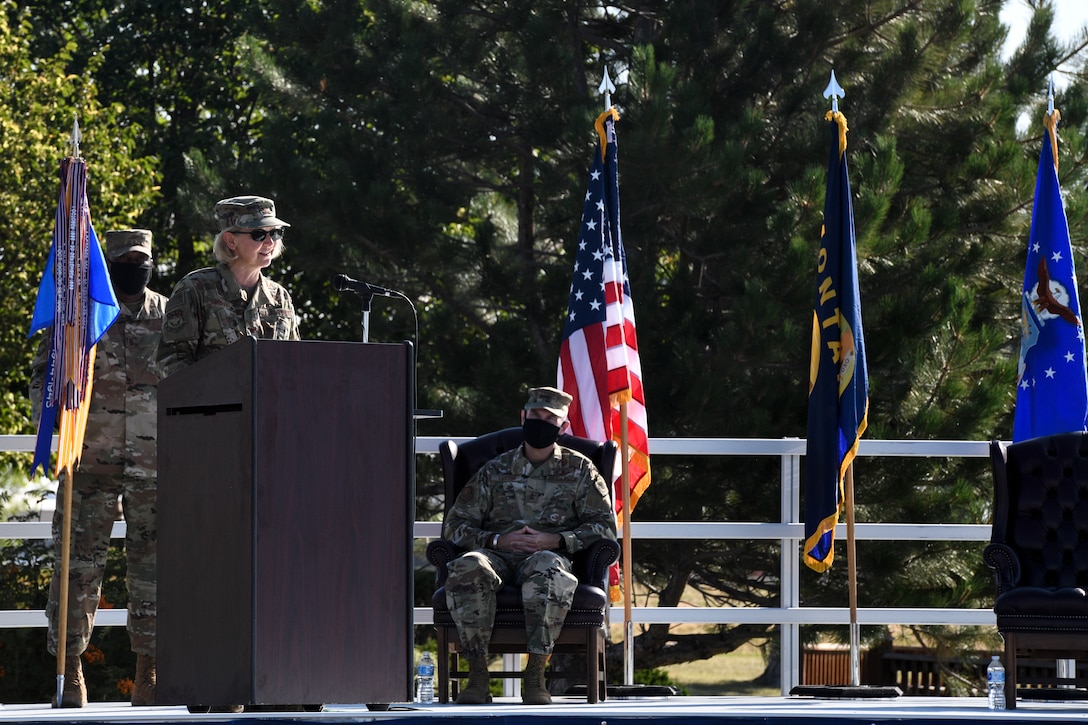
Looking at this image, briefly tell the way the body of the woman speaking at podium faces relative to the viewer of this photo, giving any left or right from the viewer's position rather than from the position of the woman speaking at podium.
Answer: facing the viewer and to the right of the viewer

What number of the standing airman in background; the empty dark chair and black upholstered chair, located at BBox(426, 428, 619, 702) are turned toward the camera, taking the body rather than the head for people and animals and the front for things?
3

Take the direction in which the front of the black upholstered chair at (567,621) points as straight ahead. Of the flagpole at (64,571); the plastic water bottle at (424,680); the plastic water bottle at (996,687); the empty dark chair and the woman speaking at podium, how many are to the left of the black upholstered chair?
2

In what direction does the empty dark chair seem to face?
toward the camera

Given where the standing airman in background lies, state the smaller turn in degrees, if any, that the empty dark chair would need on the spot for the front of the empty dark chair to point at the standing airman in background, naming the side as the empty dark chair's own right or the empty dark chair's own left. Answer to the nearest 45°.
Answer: approximately 45° to the empty dark chair's own right

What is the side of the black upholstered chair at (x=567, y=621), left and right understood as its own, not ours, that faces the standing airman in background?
right

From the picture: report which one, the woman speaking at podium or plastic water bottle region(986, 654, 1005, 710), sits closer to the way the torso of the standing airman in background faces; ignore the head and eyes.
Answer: the woman speaking at podium

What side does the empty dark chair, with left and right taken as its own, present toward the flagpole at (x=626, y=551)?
right

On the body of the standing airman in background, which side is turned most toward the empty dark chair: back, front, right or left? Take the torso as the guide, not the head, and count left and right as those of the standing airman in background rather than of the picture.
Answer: left

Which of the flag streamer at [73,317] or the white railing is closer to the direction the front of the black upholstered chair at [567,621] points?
the flag streamer

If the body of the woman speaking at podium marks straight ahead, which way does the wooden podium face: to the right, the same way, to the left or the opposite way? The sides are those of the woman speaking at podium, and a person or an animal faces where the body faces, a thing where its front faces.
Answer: the same way

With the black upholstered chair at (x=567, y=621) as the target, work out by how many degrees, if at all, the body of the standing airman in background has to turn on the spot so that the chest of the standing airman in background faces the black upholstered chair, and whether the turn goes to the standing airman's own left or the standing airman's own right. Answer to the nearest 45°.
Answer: approximately 90° to the standing airman's own left

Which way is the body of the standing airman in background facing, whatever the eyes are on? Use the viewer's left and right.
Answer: facing the viewer

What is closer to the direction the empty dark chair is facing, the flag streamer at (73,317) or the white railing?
the flag streamer

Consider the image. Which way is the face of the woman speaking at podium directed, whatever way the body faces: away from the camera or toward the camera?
toward the camera

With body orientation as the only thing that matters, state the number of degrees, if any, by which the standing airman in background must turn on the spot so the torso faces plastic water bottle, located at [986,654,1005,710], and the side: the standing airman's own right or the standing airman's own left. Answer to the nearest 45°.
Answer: approximately 90° to the standing airman's own left

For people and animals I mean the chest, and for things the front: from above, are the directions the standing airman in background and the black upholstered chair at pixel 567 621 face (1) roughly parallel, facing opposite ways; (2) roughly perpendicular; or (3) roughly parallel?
roughly parallel

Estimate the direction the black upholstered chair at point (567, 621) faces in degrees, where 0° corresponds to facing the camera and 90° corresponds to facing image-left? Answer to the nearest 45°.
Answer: approximately 0°
